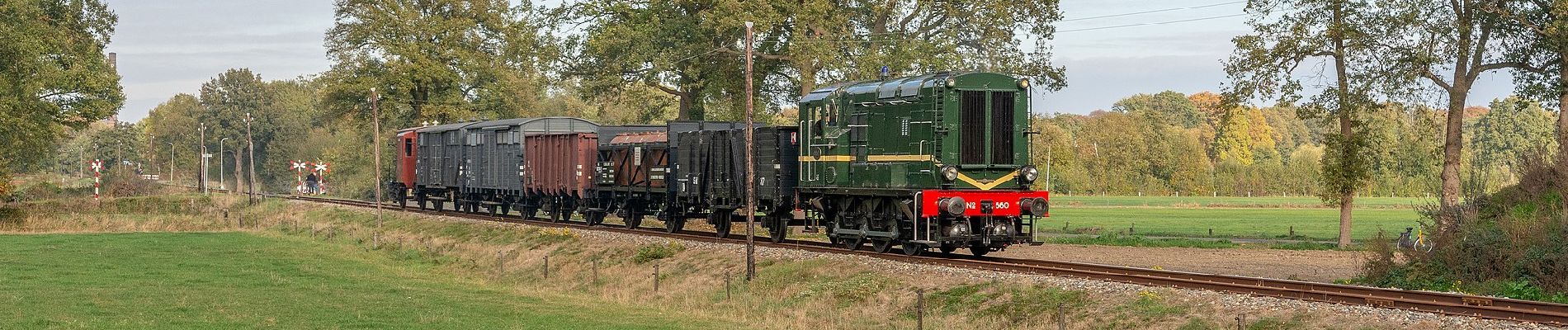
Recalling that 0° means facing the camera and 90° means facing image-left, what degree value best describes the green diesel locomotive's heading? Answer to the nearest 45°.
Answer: approximately 315°

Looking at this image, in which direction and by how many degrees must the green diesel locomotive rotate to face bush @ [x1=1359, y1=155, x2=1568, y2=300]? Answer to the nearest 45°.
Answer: approximately 45° to its left

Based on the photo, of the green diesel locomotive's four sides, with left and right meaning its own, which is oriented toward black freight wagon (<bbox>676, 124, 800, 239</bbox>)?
back

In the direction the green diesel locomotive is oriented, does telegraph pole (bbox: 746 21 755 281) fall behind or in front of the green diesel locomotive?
behind

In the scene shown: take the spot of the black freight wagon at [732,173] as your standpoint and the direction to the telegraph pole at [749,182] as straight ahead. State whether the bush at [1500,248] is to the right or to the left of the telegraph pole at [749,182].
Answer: left

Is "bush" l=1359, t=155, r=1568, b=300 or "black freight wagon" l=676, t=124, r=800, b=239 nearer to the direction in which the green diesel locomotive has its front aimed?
the bush
